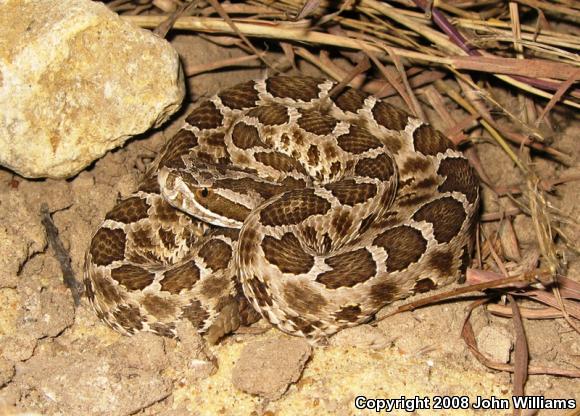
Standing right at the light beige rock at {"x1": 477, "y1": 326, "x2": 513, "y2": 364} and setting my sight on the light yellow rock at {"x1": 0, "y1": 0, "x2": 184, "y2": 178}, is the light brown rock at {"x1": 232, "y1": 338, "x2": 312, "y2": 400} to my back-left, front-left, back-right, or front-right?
front-left

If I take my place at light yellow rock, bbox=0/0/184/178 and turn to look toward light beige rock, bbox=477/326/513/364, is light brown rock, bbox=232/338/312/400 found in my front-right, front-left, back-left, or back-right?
front-right
